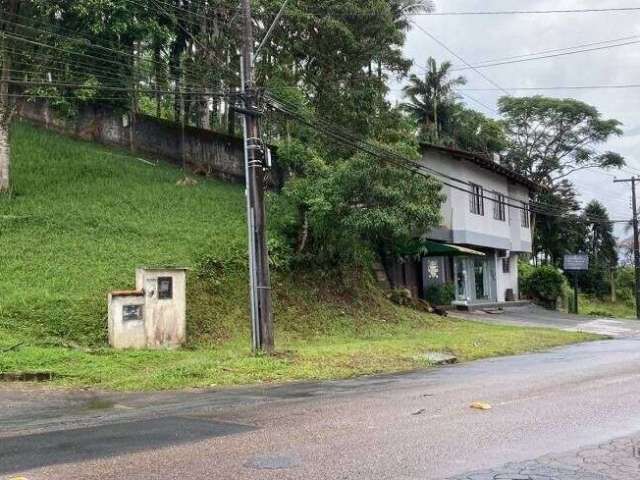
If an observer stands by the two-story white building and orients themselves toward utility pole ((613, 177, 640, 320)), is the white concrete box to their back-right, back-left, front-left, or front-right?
back-right

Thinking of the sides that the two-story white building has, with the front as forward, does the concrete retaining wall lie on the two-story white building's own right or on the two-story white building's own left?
on the two-story white building's own right

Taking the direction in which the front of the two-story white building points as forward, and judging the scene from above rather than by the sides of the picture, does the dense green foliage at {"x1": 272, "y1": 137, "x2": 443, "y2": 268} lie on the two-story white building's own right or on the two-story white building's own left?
on the two-story white building's own right

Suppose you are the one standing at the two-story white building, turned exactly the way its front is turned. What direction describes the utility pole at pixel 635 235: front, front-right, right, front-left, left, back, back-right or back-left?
left

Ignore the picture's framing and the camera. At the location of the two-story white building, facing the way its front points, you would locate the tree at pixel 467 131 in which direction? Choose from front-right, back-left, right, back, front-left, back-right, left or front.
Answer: back-left

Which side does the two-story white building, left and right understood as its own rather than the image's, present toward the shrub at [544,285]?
left

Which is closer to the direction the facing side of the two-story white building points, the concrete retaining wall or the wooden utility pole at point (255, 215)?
the wooden utility pole

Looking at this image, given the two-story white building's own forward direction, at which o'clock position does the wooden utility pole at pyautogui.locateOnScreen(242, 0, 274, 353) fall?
The wooden utility pole is roughly at 2 o'clock from the two-story white building.

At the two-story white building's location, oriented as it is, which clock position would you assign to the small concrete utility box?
The small concrete utility box is roughly at 2 o'clock from the two-story white building.
